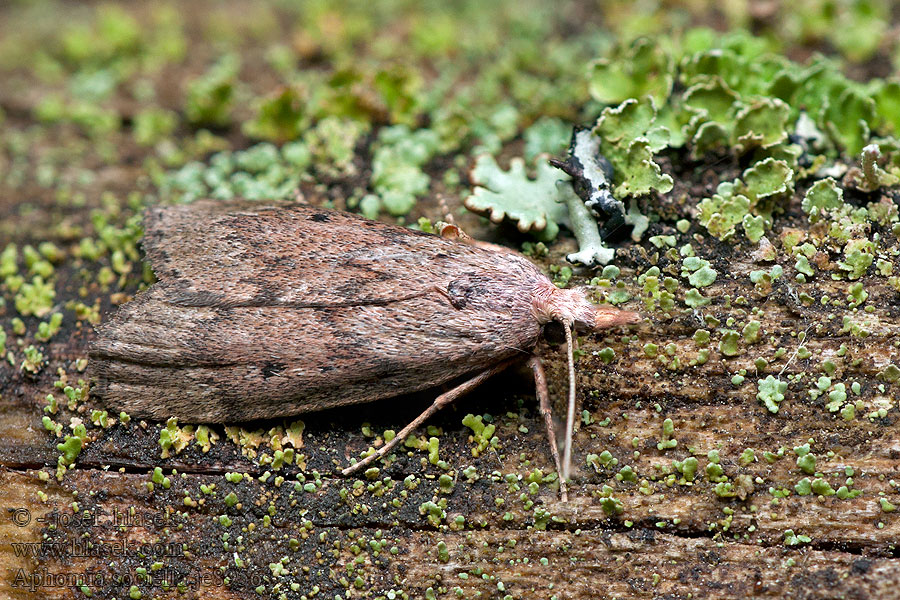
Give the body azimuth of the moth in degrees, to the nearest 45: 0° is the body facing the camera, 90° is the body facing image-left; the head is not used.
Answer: approximately 270°

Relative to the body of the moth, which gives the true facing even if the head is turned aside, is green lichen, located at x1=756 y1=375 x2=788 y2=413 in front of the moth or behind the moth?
in front
